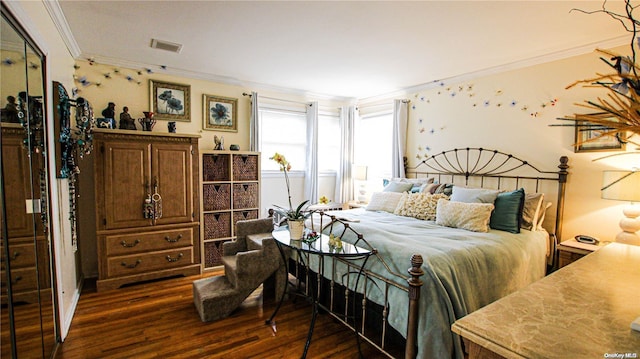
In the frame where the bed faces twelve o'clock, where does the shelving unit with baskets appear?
The shelving unit with baskets is roughly at 2 o'clock from the bed.

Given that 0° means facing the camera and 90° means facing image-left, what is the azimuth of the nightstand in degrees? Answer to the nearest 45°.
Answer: approximately 45°

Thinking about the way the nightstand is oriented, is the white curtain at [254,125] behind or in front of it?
in front

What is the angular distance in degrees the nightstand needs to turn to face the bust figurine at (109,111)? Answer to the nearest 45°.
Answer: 0° — it already faces it

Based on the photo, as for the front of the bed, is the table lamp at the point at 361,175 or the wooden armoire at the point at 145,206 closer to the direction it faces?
the wooden armoire

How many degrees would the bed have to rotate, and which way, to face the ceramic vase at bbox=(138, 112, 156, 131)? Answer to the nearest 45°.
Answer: approximately 45° to its right

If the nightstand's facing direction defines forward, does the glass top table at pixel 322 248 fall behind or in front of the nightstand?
in front

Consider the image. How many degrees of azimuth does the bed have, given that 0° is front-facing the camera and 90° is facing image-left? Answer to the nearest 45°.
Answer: approximately 45°

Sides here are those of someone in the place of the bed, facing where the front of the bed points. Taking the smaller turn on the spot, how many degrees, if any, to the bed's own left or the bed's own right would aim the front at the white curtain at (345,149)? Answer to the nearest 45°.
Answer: approximately 90° to the bed's own right
